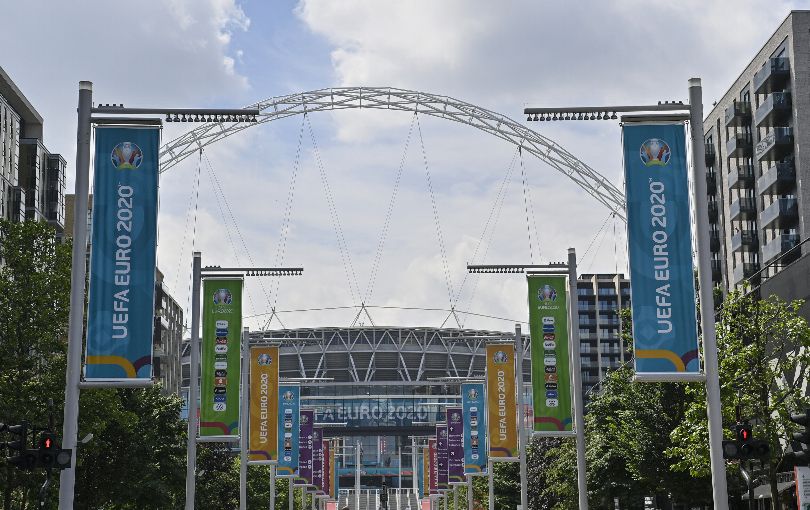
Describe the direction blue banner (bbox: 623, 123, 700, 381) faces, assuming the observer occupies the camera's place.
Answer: facing the viewer

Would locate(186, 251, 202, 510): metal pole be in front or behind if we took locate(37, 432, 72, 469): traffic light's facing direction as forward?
behind

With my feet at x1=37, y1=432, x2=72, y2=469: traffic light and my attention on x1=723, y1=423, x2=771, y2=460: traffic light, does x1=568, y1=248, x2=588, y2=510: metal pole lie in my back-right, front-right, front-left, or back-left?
front-left

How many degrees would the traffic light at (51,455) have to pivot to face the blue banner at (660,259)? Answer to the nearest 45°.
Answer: approximately 45° to its left

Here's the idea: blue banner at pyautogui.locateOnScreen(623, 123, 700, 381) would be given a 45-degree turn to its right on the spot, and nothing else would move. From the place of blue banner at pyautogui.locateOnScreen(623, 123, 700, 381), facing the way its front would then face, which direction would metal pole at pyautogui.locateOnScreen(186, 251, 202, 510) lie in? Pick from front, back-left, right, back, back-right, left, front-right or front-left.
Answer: right

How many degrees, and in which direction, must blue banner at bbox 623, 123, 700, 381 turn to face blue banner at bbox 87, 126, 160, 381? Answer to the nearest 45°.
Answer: approximately 90° to its right

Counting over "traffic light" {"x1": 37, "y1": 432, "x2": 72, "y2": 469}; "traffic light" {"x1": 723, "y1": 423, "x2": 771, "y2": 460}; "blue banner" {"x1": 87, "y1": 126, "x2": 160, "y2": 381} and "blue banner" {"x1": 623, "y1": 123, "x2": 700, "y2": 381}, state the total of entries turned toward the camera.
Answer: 4

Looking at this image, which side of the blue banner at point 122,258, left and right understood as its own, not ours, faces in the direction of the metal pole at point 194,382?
back

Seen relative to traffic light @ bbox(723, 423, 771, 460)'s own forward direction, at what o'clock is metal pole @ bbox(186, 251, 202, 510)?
The metal pole is roughly at 4 o'clock from the traffic light.

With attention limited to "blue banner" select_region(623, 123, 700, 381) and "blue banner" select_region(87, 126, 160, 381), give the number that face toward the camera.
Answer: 2
